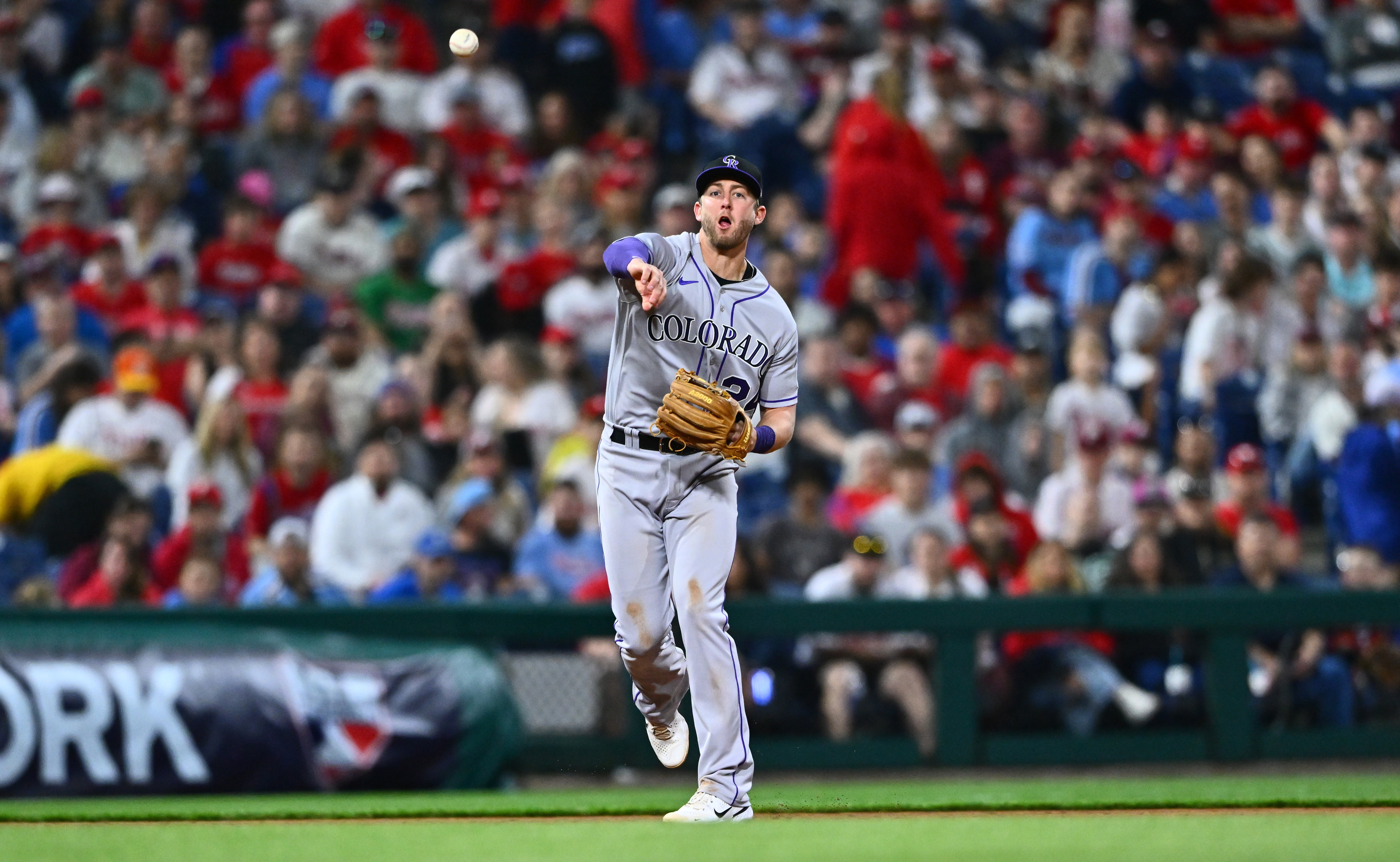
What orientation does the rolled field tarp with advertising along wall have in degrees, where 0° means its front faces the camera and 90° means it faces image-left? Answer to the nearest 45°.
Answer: approximately 0°

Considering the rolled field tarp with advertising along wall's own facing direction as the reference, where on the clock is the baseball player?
The baseball player is roughly at 11 o'clock from the rolled field tarp with advertising along wall.

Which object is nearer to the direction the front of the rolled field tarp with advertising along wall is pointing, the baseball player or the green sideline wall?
the baseball player

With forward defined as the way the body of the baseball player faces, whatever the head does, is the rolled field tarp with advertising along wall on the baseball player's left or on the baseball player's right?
on the baseball player's right

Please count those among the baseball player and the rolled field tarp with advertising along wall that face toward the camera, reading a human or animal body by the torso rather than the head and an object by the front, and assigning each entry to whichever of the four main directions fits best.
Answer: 2
